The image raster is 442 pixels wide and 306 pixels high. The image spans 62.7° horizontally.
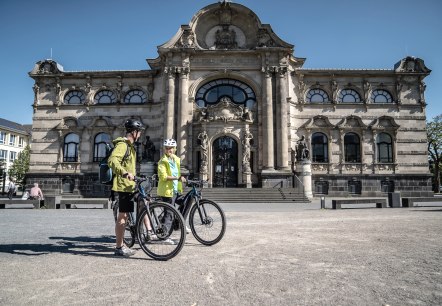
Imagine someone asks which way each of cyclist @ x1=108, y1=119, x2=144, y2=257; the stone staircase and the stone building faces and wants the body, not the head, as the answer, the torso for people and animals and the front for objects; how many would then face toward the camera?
2

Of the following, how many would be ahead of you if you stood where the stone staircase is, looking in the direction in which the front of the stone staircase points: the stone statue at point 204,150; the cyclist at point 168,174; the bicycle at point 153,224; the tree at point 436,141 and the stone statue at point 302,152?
2

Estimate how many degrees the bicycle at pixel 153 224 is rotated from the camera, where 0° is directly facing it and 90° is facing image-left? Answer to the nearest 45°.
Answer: approximately 315°

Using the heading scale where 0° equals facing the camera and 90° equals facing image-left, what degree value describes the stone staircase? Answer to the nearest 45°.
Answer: approximately 0°

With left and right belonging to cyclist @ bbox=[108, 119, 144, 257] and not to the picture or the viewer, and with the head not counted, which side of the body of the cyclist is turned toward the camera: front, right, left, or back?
right

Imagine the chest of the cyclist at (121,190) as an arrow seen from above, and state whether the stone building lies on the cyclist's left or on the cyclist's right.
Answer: on the cyclist's left

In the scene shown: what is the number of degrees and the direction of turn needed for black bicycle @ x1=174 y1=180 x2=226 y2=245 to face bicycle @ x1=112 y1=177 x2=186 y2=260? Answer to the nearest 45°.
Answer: approximately 90° to its right

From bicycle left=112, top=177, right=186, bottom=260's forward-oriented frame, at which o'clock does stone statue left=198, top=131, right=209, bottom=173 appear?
The stone statue is roughly at 8 o'clock from the bicycle.

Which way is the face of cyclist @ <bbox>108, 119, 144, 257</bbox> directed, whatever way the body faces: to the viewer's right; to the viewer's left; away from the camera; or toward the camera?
to the viewer's right

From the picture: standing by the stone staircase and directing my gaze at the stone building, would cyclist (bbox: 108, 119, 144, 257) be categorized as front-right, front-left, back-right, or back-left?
back-left

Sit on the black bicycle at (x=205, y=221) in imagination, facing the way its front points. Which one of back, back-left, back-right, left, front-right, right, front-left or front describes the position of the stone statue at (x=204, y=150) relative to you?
back-left

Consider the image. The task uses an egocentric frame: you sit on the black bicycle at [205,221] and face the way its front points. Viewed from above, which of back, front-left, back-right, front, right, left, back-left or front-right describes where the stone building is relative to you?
back-left

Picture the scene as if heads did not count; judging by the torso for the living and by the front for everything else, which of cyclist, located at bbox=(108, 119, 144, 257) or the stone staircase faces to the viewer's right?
the cyclist
